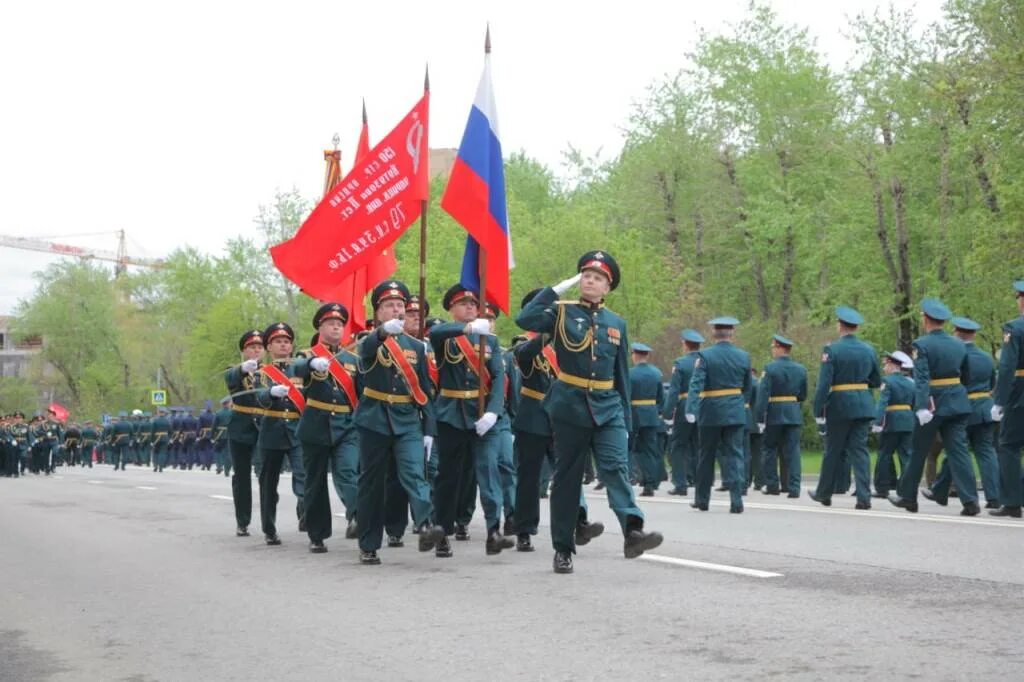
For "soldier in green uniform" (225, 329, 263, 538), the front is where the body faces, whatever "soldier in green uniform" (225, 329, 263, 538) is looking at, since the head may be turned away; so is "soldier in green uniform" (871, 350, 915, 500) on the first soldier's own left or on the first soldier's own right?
on the first soldier's own left

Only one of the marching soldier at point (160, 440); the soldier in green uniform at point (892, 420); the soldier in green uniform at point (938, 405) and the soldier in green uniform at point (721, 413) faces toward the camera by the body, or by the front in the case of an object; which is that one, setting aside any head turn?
the marching soldier

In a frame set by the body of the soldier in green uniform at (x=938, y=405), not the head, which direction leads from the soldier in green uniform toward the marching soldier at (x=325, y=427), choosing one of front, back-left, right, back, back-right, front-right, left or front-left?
left

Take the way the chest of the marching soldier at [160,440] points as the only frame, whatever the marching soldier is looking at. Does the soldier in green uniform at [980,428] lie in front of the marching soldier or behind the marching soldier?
in front

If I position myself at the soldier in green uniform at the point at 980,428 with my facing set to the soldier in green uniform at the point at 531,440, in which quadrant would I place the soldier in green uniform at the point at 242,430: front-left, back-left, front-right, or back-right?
front-right

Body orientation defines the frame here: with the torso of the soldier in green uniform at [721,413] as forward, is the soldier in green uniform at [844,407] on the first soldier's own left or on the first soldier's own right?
on the first soldier's own right

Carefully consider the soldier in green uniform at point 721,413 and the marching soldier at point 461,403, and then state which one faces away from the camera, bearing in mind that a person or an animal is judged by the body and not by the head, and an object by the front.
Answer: the soldier in green uniform

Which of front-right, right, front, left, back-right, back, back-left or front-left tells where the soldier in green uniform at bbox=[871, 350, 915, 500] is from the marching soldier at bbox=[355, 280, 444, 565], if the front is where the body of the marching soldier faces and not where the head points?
left

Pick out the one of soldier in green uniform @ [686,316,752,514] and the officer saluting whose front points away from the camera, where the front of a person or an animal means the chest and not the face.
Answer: the soldier in green uniform

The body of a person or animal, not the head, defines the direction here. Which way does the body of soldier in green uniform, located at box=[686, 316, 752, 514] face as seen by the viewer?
away from the camera

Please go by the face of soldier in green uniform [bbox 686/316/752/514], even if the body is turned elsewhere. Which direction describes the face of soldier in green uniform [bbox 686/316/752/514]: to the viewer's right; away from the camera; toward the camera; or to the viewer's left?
away from the camera

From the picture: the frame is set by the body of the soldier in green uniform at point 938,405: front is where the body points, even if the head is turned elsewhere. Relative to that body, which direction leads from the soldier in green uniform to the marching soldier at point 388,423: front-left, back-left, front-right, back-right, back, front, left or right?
left

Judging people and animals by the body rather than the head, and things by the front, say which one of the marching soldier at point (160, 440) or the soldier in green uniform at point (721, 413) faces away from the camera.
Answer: the soldier in green uniform
